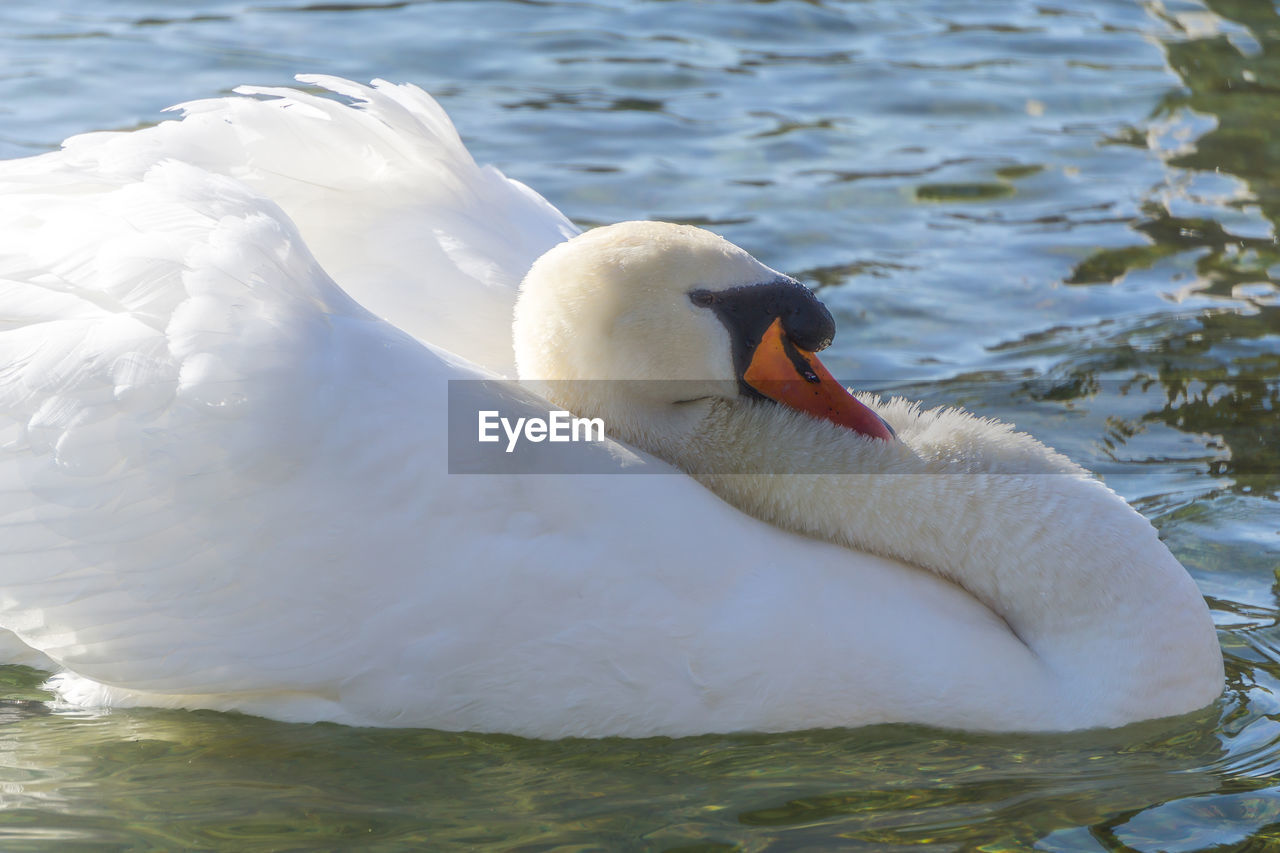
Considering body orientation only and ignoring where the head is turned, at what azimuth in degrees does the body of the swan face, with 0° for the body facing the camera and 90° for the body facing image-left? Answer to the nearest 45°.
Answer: approximately 270°
